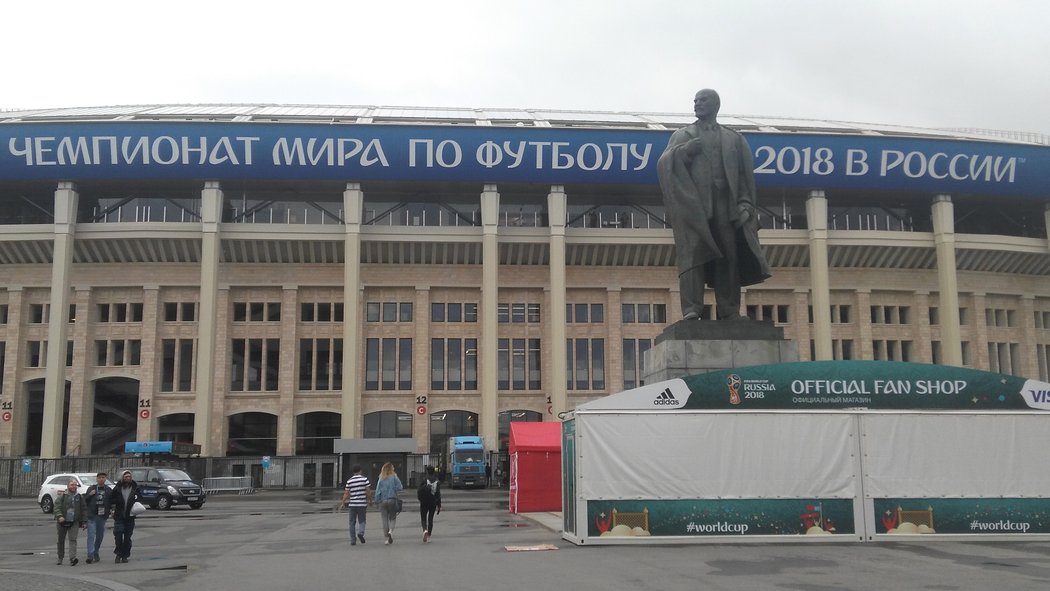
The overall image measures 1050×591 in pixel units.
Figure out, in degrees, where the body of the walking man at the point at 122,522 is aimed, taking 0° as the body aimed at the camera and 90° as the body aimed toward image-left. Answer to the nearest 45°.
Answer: approximately 0°

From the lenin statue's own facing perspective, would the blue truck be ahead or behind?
behind

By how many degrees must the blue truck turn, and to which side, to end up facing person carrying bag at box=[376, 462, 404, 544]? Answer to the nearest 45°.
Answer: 0° — it already faces them

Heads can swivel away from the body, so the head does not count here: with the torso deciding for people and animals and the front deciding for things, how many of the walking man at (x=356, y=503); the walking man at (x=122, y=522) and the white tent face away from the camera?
1

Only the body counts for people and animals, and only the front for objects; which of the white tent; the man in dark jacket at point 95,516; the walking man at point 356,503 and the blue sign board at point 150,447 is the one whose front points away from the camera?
the walking man

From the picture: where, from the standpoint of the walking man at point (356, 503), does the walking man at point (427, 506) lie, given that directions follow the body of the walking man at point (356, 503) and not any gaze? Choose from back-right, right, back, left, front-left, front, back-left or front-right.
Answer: right

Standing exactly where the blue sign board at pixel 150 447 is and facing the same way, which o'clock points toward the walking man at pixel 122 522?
The walking man is roughly at 12 o'clock from the blue sign board.

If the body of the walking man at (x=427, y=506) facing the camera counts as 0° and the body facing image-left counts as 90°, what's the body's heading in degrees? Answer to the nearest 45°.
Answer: approximately 180°

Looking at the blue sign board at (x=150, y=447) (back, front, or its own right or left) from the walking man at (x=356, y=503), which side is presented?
front

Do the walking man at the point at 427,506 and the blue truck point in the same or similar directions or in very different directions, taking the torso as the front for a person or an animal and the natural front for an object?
very different directions

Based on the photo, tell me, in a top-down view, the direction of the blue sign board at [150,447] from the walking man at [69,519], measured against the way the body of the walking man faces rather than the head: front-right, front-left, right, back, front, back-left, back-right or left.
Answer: back
